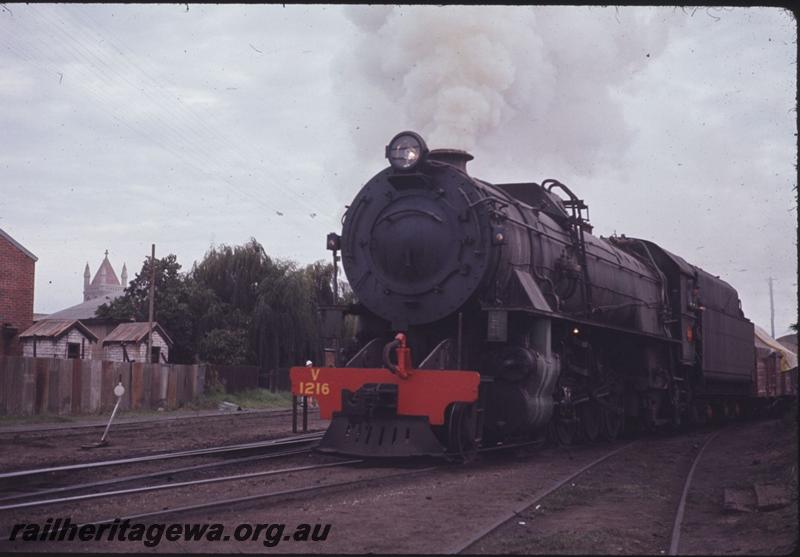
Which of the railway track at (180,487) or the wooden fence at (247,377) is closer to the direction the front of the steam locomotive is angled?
the railway track

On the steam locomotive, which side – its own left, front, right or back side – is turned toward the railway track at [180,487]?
front

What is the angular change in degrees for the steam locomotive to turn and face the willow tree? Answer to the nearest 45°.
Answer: approximately 135° to its right

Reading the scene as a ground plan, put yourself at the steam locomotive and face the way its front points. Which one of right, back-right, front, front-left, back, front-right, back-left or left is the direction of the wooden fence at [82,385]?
right

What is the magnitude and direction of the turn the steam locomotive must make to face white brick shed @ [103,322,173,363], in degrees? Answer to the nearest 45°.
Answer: approximately 90° to its right

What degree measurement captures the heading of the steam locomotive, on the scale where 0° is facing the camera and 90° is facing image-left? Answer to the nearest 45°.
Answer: approximately 45°

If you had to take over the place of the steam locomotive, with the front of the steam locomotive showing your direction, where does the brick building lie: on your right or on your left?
on your right

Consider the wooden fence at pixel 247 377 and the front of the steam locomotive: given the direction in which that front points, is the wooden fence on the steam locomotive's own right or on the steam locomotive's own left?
on the steam locomotive's own right

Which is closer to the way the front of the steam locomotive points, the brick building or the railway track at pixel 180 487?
the railway track
